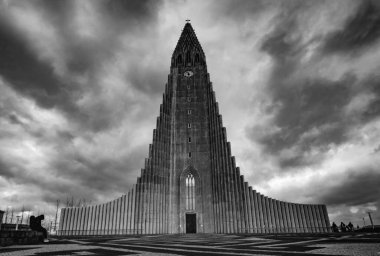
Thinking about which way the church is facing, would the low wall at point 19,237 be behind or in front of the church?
in front

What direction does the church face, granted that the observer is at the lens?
facing the viewer
